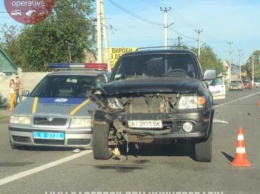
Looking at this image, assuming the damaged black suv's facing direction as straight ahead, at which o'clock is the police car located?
The police car is roughly at 4 o'clock from the damaged black suv.

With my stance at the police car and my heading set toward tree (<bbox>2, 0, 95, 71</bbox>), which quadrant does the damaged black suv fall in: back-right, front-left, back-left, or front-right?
back-right

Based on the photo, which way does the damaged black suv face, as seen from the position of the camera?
facing the viewer

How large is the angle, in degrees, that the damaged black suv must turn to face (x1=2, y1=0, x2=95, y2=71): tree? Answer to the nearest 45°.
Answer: approximately 180°
